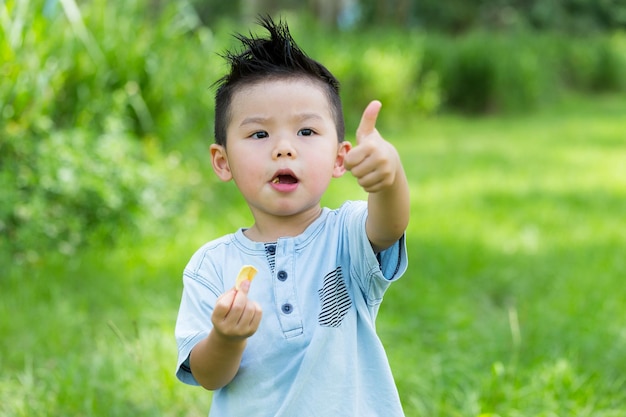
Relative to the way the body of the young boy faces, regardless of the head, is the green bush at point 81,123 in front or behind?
behind

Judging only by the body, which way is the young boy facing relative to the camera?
toward the camera

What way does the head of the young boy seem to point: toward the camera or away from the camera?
toward the camera
